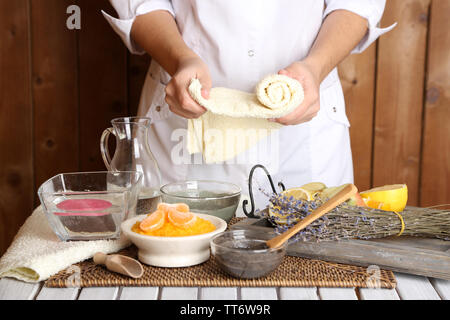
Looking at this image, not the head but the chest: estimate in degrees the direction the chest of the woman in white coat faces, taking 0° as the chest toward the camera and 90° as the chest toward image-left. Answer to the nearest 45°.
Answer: approximately 0°
